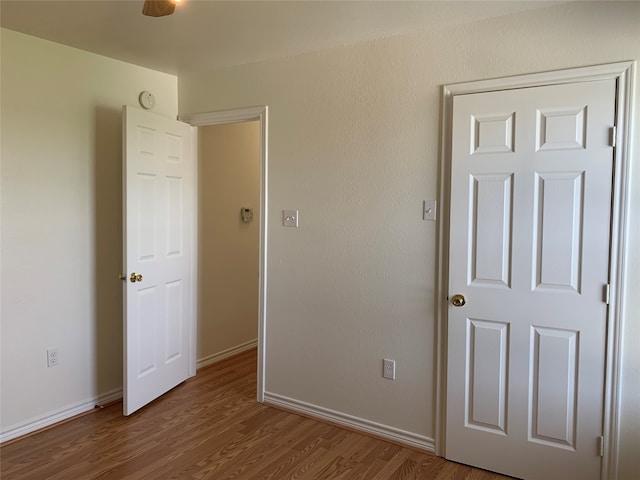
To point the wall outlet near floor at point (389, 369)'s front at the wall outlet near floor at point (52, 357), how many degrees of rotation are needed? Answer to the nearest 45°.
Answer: approximately 45° to its right

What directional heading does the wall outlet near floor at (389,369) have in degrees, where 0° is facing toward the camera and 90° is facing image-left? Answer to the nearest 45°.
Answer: approximately 45°

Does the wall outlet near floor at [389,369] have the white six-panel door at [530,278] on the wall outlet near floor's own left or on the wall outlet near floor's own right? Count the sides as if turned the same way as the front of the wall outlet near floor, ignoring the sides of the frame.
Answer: on the wall outlet near floor's own left
